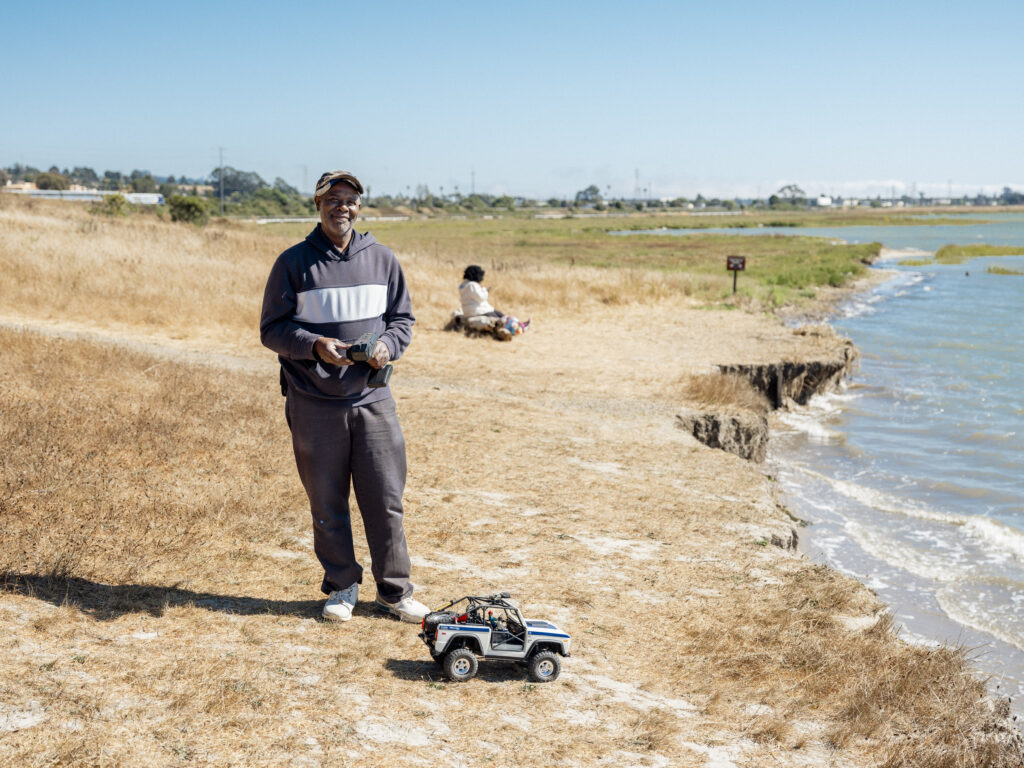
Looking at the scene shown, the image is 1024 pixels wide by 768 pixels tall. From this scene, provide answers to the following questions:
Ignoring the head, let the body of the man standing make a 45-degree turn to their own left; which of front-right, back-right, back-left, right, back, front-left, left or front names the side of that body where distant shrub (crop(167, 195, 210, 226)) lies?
back-left

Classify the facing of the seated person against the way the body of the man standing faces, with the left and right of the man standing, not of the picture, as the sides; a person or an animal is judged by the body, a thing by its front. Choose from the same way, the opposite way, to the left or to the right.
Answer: to the left

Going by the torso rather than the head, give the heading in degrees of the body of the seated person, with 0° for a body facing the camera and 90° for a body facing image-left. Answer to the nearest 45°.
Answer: approximately 270°

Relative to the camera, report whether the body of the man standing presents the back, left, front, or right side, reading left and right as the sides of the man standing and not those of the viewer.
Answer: front

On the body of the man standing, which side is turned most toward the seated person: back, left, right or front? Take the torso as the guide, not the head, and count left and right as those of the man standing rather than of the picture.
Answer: back

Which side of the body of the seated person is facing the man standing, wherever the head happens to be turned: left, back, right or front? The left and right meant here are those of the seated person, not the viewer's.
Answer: right

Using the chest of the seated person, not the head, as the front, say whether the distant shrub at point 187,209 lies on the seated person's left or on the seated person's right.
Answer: on the seated person's left

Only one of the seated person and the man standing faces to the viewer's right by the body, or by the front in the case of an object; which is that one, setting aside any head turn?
the seated person

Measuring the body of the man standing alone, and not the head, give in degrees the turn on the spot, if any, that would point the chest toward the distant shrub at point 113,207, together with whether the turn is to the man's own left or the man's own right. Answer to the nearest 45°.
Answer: approximately 180°
